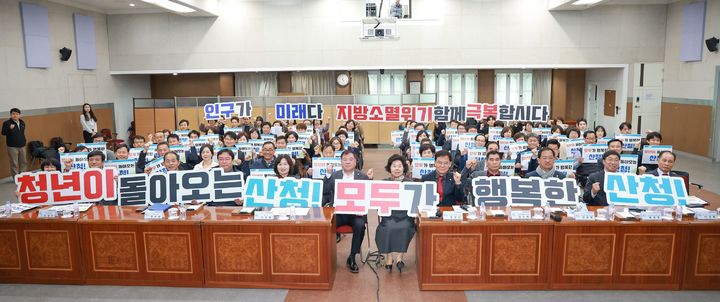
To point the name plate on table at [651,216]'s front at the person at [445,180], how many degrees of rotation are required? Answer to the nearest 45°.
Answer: approximately 90° to its right

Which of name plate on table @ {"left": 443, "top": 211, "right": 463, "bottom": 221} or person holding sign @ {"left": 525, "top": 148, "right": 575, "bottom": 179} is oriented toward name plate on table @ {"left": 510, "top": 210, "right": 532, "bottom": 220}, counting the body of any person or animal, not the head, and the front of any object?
the person holding sign

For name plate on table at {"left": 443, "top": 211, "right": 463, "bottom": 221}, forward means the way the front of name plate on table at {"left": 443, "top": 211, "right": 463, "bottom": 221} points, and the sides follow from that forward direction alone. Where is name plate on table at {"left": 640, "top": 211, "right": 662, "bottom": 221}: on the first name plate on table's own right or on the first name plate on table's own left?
on the first name plate on table's own left

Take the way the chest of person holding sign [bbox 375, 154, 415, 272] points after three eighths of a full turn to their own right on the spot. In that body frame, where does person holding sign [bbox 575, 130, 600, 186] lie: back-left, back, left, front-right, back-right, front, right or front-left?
right

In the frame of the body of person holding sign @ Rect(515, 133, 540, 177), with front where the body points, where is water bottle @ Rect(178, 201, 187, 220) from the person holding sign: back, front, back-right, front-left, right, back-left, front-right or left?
front-right

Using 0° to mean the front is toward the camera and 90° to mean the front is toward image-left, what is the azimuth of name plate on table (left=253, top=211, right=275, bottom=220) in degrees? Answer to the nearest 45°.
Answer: approximately 0°
